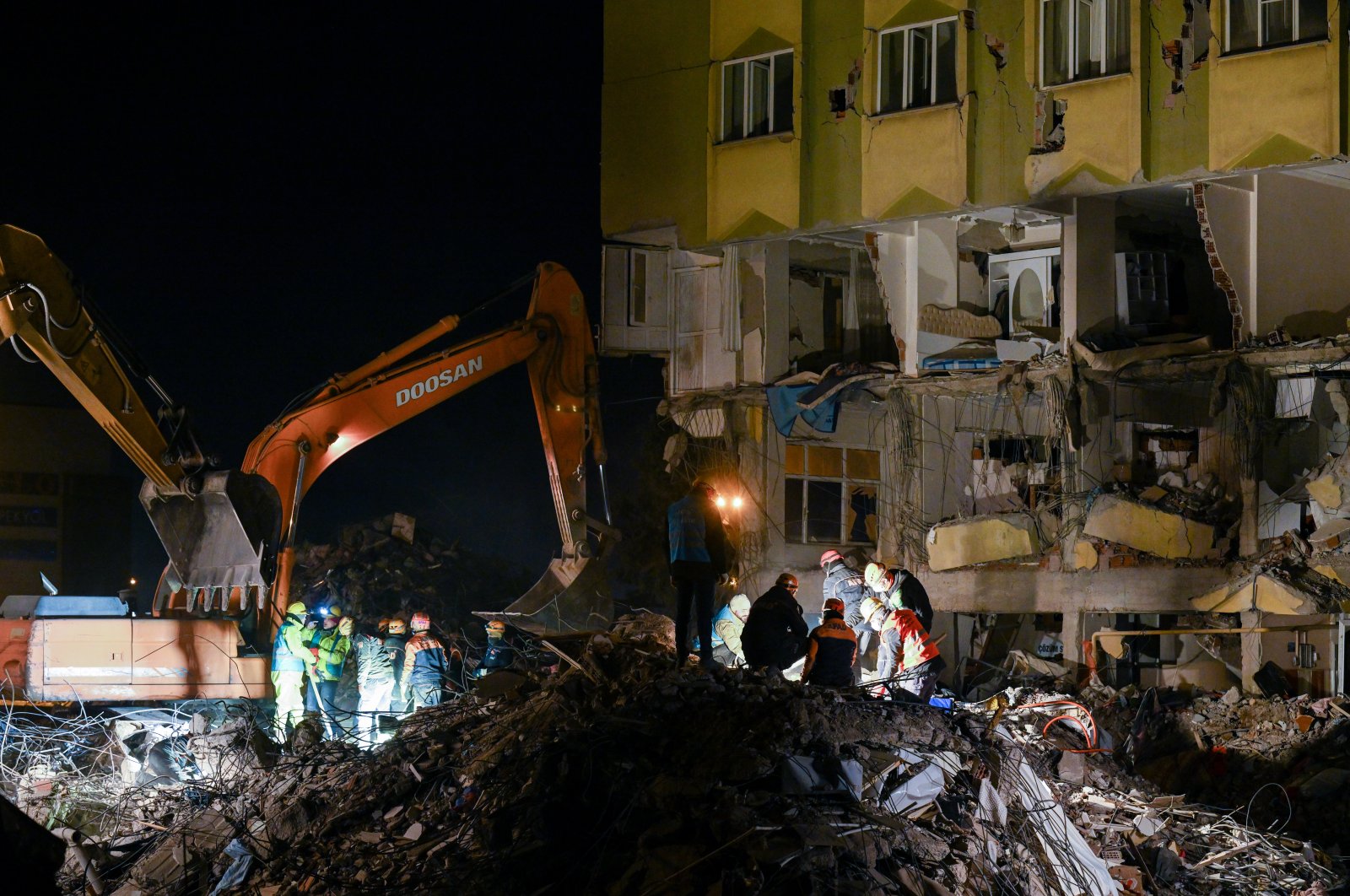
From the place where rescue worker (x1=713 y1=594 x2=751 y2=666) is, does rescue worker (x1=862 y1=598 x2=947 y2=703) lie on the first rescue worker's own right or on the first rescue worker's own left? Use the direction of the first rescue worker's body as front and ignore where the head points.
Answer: on the first rescue worker's own right

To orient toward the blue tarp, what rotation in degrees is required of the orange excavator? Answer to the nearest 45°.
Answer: approximately 45° to its left

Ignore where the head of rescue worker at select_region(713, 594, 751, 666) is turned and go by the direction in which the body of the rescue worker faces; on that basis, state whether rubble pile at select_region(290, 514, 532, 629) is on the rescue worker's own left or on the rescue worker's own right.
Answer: on the rescue worker's own left

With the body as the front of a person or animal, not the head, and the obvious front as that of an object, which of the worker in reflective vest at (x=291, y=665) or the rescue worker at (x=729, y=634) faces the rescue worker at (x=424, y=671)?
the worker in reflective vest

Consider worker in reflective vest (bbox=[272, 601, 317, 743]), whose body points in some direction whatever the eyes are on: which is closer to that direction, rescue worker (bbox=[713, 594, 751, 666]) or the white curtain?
the rescue worker

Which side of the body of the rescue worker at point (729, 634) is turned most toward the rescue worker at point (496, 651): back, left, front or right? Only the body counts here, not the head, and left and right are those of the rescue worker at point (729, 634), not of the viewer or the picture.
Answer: back

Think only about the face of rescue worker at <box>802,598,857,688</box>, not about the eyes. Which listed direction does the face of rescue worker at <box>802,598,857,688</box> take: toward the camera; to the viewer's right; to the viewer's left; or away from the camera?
away from the camera

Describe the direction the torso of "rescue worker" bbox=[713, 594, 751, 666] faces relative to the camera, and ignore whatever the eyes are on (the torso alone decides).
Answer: to the viewer's right

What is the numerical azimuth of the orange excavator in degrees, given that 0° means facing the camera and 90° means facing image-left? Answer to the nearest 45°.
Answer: approximately 270°

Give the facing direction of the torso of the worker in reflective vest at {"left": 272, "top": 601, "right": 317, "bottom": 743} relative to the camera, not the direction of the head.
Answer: to the viewer's right

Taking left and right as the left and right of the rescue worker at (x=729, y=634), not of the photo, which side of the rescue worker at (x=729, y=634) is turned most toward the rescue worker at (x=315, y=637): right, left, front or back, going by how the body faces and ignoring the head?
back

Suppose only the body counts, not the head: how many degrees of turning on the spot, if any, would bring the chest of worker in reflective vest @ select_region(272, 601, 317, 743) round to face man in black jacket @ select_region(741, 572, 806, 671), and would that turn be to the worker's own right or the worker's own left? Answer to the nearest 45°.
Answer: approximately 45° to the worker's own right
